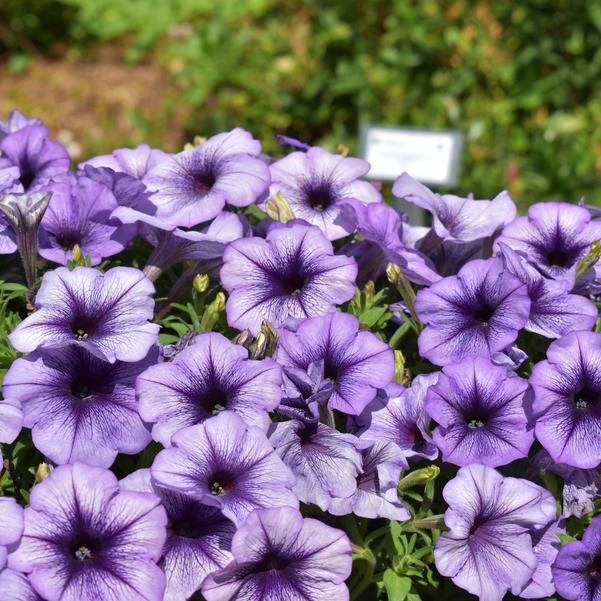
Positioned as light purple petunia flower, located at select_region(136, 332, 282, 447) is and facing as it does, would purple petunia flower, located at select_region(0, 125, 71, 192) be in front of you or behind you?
behind

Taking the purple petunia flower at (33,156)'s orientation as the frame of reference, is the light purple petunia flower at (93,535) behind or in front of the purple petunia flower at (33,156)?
in front

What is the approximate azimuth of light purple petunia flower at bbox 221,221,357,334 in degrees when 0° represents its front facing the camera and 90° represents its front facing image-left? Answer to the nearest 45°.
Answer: approximately 0°
